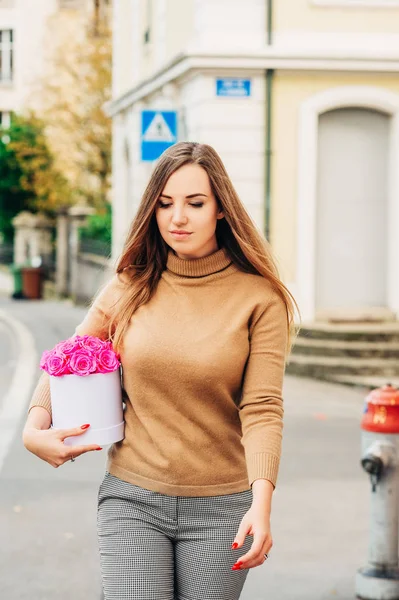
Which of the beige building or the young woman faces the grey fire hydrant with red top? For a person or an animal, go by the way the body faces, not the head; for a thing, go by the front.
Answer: the beige building

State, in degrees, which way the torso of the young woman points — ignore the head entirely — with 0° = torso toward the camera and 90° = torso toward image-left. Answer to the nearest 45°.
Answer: approximately 0°

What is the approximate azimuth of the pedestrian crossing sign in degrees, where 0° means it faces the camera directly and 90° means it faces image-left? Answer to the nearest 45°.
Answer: approximately 0°

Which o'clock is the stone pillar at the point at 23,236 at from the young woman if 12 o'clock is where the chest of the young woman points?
The stone pillar is roughly at 6 o'clock from the young woman.

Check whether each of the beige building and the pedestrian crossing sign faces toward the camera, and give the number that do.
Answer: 2
